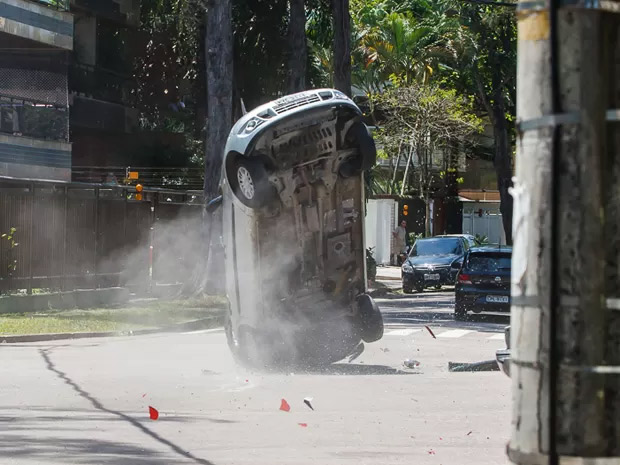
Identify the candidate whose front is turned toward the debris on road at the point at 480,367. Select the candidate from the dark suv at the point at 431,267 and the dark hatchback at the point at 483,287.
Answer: the dark suv at the point at 431,267

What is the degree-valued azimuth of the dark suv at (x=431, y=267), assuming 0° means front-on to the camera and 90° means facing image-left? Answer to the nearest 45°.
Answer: approximately 0°

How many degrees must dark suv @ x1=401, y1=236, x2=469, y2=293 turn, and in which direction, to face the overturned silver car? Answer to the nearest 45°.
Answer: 0° — it already faces it

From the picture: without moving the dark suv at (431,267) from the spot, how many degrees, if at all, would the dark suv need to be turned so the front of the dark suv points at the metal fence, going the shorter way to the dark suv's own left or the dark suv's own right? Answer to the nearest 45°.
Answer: approximately 45° to the dark suv's own right

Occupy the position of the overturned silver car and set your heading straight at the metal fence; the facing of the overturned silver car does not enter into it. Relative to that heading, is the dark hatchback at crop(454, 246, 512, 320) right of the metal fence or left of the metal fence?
right

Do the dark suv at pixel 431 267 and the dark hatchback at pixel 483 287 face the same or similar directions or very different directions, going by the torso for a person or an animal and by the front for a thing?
very different directions

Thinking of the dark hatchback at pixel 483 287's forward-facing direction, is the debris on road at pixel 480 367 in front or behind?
behind

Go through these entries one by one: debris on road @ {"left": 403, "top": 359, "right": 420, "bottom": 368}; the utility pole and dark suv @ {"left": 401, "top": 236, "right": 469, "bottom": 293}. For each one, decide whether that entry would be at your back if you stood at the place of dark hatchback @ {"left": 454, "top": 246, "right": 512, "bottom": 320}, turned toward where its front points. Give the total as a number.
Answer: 2

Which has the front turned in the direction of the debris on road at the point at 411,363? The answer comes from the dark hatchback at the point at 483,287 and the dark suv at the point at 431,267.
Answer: the dark suv at the point at 431,267

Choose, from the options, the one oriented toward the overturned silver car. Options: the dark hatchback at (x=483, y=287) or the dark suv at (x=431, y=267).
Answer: the dark suv at (x=431, y=267)

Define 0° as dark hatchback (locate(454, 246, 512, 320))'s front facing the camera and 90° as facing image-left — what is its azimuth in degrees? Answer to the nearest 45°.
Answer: approximately 180°

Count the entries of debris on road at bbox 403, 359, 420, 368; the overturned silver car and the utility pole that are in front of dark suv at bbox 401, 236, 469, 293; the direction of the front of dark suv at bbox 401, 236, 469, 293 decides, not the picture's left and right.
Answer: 3

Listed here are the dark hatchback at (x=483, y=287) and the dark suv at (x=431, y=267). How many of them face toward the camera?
1

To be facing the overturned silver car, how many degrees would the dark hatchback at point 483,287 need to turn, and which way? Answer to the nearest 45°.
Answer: approximately 180°

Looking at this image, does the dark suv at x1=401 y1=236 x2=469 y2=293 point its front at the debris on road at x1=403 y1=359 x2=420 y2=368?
yes
